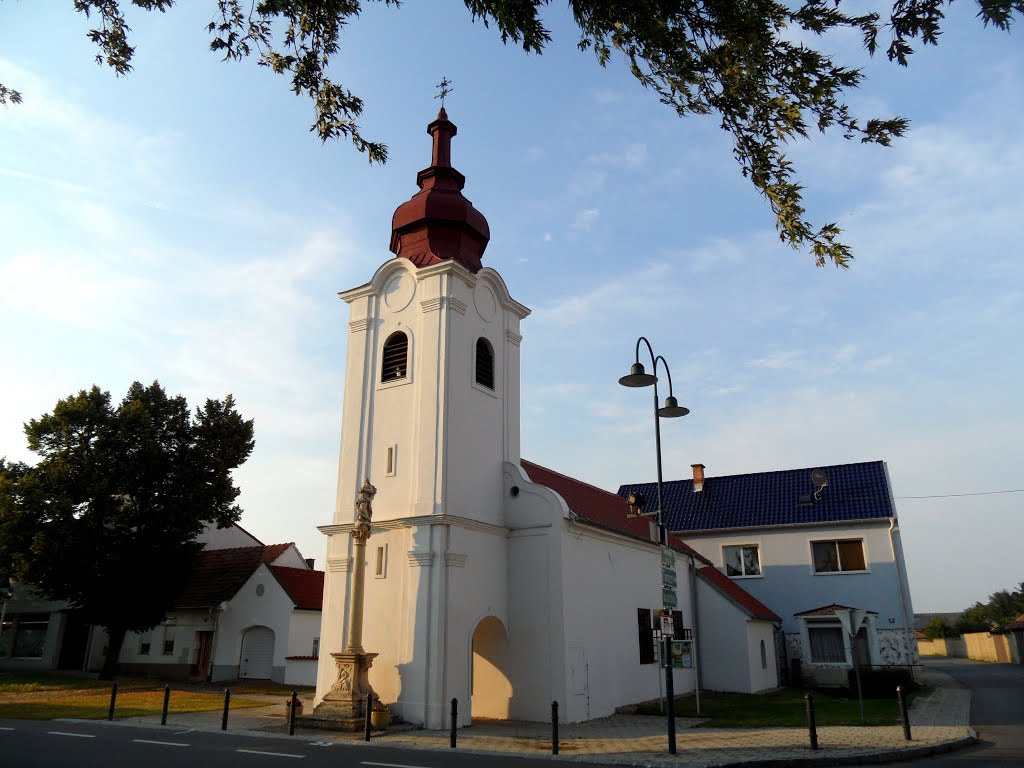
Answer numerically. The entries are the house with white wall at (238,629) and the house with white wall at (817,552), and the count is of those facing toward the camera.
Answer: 2

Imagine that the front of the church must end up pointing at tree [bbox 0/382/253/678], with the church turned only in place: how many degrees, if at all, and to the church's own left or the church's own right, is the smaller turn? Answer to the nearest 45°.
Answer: approximately 90° to the church's own right

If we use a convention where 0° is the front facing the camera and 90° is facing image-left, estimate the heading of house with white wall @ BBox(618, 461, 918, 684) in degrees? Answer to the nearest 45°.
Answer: approximately 0°

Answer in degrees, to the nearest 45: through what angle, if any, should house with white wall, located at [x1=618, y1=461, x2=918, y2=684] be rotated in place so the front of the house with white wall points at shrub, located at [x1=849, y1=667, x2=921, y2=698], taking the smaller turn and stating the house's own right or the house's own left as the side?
0° — it already faces it

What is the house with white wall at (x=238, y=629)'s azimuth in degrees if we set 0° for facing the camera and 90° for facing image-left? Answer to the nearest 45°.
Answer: approximately 0°

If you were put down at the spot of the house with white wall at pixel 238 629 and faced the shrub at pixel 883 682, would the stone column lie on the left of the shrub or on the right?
right

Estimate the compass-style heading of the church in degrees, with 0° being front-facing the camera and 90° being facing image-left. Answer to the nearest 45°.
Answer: approximately 45°

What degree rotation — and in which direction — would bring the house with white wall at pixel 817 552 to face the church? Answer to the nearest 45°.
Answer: approximately 45° to its right
